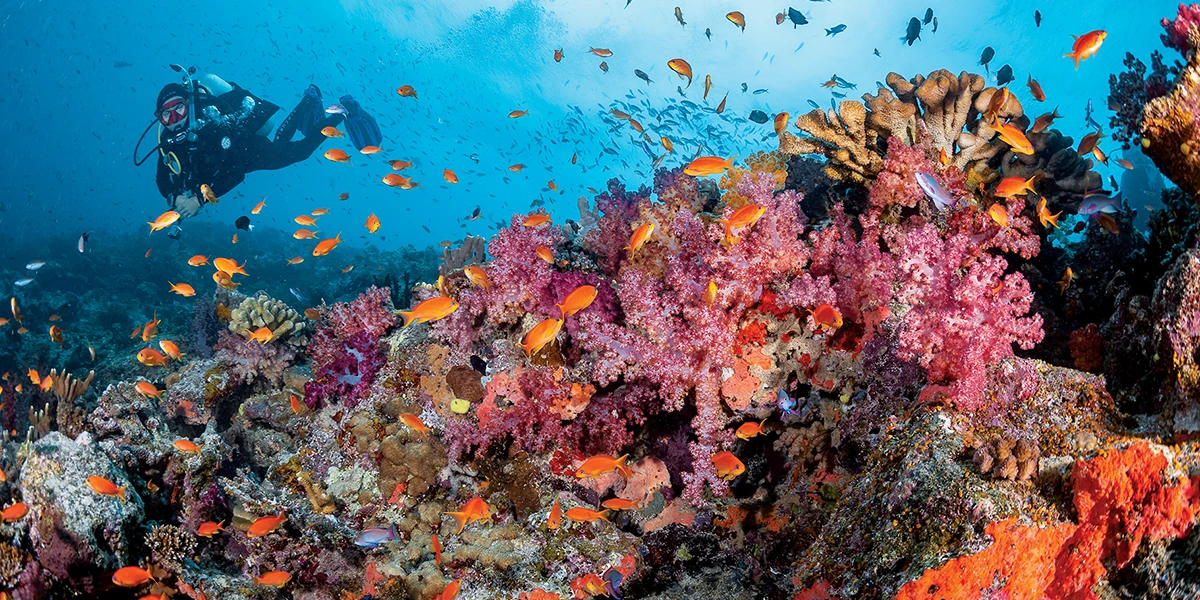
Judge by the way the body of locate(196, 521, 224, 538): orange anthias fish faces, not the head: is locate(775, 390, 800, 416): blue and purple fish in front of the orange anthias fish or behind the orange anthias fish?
behind

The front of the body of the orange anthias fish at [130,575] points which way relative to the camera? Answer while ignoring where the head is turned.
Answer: to the viewer's left

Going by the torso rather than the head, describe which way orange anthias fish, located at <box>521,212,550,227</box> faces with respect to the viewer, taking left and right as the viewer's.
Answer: facing to the left of the viewer

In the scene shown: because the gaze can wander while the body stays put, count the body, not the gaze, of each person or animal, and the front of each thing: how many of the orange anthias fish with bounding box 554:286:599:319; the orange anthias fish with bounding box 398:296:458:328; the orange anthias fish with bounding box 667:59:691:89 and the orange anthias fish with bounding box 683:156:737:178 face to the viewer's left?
2
